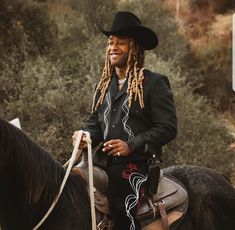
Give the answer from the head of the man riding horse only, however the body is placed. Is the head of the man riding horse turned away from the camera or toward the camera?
toward the camera

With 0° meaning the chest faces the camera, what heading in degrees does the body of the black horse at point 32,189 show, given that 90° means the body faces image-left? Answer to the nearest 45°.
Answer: approximately 90°

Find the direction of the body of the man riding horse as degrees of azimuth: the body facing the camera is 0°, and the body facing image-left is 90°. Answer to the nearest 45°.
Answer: approximately 45°
